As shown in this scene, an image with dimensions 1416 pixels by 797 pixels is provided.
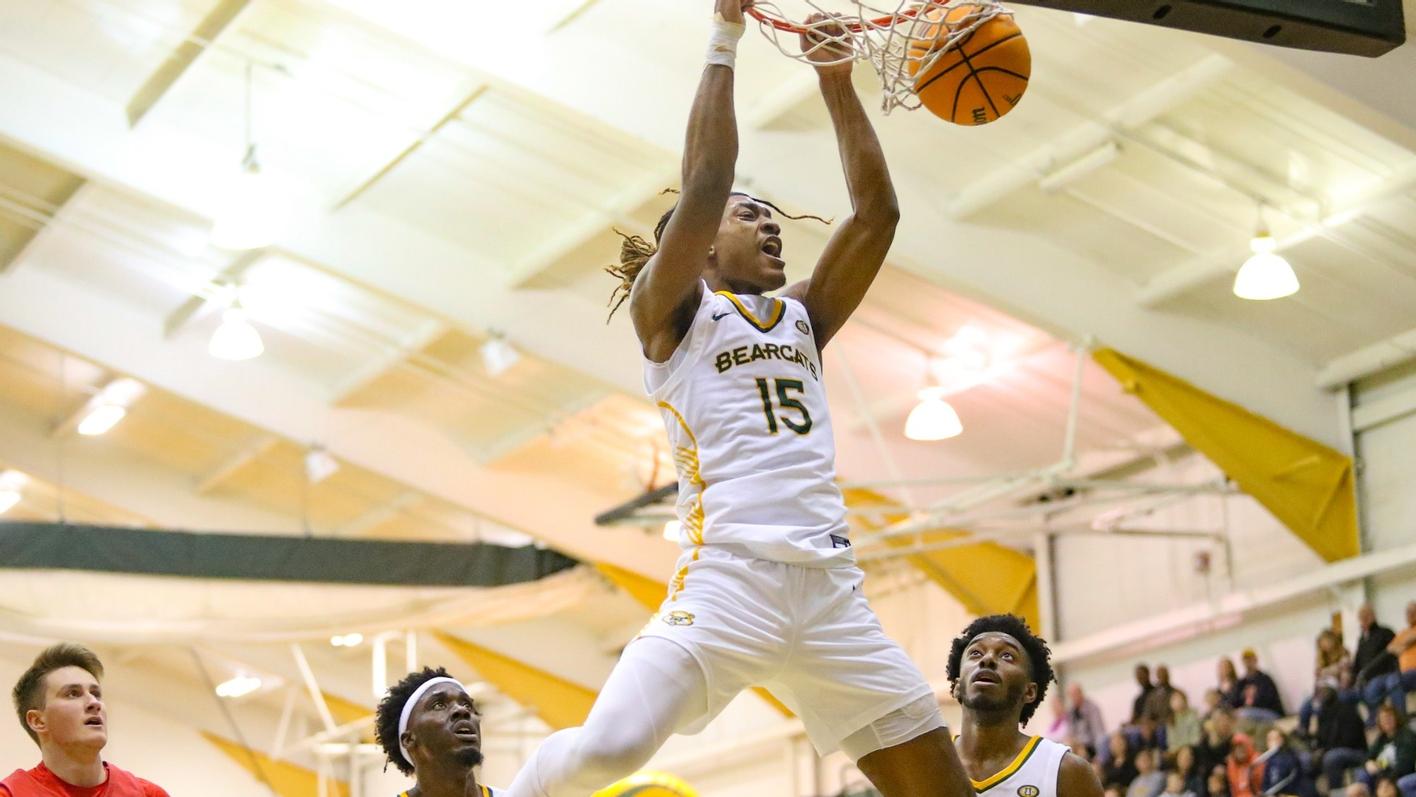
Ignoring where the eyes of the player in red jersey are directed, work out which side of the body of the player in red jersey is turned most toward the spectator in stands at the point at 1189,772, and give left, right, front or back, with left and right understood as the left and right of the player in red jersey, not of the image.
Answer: left

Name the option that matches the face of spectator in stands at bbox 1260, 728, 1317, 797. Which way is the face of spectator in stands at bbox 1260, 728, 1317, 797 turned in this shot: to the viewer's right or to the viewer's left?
to the viewer's left

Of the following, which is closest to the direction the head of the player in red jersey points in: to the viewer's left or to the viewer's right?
to the viewer's right

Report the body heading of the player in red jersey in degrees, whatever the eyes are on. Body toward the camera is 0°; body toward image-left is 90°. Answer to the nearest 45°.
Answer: approximately 315°

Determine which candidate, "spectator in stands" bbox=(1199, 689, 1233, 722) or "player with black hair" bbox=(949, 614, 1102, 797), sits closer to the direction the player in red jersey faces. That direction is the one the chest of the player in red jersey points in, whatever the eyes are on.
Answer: the player with black hair

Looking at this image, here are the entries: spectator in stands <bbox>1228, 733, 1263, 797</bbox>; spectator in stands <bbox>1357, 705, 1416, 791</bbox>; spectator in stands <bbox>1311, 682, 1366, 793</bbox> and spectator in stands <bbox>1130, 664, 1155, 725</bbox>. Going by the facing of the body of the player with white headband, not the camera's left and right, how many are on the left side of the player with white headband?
4

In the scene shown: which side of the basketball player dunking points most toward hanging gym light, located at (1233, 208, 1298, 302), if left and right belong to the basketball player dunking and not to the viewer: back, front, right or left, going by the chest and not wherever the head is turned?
left

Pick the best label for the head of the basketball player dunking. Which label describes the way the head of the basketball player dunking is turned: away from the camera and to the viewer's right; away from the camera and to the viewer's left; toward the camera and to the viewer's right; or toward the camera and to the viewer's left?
toward the camera and to the viewer's right

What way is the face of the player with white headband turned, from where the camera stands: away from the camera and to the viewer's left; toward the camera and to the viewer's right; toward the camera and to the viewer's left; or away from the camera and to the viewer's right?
toward the camera and to the viewer's right

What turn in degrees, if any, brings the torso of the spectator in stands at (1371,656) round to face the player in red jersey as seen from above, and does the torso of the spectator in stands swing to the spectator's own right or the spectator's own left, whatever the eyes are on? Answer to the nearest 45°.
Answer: approximately 45° to the spectator's own left

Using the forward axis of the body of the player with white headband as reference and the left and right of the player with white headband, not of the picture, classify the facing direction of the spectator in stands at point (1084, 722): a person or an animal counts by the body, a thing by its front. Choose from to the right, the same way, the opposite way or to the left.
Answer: to the right

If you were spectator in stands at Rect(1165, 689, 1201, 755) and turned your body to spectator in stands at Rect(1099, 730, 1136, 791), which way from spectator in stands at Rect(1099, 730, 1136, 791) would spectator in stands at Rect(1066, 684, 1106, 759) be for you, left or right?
right

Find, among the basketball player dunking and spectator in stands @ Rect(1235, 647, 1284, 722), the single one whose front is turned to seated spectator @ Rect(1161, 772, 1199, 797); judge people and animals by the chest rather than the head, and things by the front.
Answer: the spectator in stands

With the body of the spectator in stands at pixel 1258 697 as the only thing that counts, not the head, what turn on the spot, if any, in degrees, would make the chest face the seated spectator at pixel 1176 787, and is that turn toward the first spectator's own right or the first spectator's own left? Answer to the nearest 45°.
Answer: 0° — they already face them
